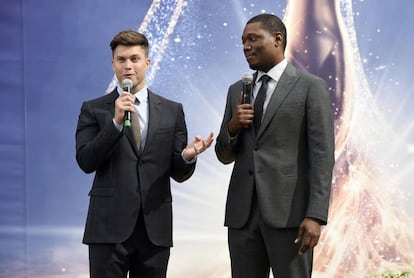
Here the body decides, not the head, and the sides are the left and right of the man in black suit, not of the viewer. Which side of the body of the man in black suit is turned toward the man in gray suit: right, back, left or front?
left

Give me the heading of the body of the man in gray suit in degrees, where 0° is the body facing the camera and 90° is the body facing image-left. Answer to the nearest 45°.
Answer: approximately 45°

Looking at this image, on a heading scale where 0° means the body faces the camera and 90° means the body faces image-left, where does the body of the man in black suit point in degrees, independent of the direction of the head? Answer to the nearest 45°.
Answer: approximately 0°

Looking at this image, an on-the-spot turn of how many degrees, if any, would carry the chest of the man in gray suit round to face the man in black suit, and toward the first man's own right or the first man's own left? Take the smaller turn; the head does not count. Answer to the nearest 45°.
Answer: approximately 45° to the first man's own right
